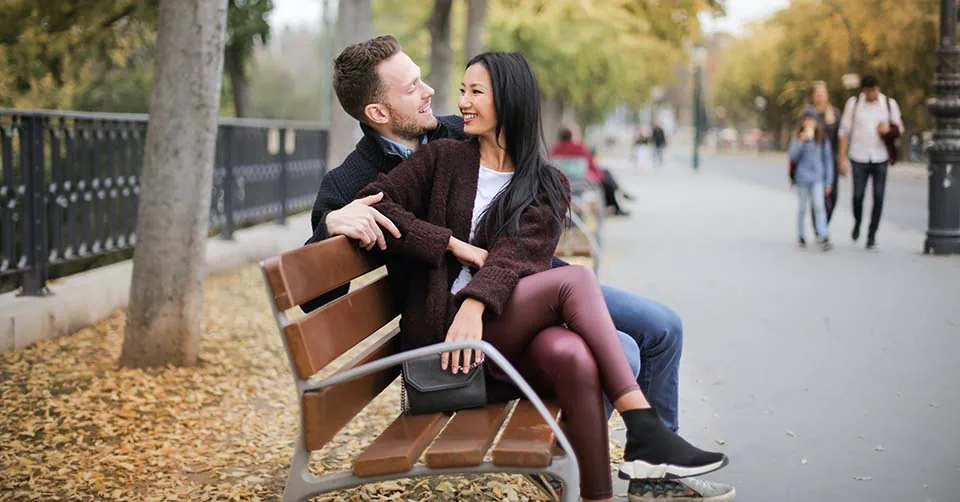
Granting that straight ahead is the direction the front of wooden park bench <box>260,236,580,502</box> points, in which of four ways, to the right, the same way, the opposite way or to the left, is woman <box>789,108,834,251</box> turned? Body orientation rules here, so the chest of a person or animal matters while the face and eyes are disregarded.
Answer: to the right

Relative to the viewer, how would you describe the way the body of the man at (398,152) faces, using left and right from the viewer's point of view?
facing to the right of the viewer

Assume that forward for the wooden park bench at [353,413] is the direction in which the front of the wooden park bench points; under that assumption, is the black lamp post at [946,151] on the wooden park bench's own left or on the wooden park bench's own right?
on the wooden park bench's own left

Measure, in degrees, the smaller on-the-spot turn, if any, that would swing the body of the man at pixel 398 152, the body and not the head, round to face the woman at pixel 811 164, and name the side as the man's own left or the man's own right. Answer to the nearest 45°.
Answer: approximately 90° to the man's own left

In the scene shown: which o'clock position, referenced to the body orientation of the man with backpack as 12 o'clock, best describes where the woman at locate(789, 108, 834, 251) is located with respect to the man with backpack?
The woman is roughly at 3 o'clock from the man with backpack.

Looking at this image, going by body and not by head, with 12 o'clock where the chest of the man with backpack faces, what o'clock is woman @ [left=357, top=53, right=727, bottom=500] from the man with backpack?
The woman is roughly at 12 o'clock from the man with backpack.

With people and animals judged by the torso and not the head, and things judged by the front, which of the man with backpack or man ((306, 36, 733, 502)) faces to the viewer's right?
the man

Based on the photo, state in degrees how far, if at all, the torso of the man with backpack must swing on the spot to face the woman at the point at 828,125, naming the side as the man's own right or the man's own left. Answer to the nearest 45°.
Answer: approximately 135° to the man's own right

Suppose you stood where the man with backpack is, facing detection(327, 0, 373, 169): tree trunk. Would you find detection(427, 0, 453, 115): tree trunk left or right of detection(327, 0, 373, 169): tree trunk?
right

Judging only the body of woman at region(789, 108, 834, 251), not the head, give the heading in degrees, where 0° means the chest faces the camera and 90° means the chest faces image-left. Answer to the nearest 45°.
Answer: approximately 0°

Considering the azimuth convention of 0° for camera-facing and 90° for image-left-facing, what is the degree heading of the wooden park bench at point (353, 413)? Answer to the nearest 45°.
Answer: approximately 270°
